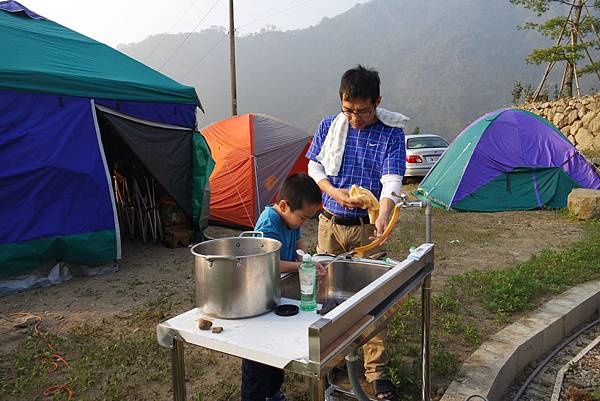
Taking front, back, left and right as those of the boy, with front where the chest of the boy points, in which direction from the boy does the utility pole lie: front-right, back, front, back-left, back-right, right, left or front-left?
back-left

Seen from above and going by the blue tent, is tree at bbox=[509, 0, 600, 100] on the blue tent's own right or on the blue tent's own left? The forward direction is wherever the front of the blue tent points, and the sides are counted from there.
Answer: on the blue tent's own left

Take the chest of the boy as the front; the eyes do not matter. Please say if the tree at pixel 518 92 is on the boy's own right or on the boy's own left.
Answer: on the boy's own left

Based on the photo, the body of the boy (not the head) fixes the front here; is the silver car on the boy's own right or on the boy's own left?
on the boy's own left

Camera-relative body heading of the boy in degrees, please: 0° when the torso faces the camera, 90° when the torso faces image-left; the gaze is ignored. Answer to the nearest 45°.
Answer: approximately 315°

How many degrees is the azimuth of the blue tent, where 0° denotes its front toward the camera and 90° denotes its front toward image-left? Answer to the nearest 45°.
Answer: approximately 315°
